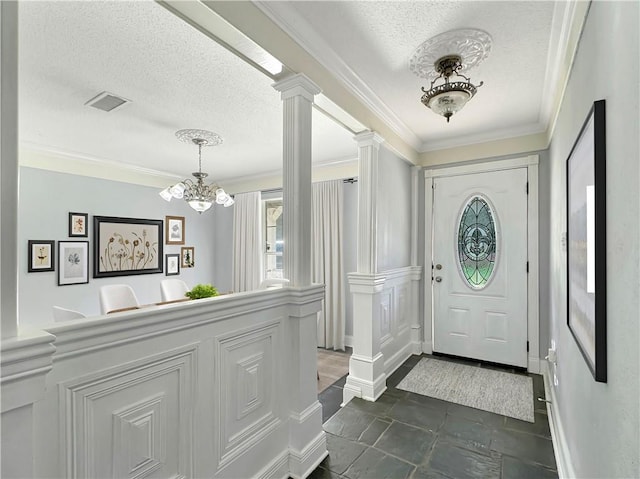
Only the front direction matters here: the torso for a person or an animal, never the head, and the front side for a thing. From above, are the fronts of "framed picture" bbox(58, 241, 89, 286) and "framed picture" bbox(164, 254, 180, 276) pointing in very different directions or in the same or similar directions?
same or similar directions

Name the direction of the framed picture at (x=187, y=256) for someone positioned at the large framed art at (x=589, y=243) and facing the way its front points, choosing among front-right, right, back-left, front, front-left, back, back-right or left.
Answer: front

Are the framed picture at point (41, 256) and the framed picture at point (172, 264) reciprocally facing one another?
no

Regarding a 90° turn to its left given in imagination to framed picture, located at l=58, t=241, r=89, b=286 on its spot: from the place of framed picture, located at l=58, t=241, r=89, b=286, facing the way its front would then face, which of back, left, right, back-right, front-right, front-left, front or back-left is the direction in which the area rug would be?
right

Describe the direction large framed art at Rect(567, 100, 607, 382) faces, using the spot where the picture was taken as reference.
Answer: facing to the left of the viewer

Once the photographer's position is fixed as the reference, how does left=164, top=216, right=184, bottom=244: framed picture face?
facing the viewer and to the right of the viewer

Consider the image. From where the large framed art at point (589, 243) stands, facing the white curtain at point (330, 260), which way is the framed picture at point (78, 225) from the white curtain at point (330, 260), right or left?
left

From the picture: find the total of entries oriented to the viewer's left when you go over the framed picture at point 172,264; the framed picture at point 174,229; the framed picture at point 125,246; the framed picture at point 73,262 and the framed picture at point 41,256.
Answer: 0

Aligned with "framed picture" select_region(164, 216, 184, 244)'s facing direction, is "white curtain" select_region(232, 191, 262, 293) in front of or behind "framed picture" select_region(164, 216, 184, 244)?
in front

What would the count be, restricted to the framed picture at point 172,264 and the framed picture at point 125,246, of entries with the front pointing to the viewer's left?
0

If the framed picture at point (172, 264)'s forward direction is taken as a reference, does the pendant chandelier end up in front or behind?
in front

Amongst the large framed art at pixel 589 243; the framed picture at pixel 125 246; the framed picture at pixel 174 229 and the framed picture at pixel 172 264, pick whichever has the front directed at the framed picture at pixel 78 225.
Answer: the large framed art

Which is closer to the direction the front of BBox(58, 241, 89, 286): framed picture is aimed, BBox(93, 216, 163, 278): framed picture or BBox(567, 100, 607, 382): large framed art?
the large framed art

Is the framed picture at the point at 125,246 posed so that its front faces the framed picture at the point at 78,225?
no

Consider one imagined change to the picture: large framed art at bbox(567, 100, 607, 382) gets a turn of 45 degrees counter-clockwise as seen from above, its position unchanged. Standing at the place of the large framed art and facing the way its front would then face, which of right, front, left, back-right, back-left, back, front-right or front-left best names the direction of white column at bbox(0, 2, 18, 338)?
front

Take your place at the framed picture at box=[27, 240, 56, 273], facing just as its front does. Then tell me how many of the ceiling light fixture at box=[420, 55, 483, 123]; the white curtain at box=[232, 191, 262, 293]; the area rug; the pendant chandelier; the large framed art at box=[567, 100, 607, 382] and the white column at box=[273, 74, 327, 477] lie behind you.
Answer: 0

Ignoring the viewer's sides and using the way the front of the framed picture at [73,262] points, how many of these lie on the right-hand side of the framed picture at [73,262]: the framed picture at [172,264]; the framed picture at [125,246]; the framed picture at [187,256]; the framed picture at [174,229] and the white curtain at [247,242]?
0

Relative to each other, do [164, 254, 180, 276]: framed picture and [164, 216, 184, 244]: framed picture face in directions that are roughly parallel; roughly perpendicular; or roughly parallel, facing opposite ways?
roughly parallel

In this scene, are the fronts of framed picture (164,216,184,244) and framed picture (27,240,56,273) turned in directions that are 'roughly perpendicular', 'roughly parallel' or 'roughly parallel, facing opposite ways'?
roughly parallel

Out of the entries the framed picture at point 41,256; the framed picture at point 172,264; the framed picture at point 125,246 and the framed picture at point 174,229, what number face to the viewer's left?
0

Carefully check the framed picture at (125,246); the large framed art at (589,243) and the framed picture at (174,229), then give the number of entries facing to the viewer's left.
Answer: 1

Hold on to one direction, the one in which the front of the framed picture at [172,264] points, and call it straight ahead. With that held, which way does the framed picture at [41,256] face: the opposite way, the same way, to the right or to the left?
the same way

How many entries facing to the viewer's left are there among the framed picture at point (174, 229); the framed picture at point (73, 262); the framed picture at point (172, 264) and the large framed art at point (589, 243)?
1

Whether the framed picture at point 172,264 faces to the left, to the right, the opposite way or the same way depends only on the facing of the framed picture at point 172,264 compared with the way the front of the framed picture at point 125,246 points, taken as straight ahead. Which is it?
the same way
